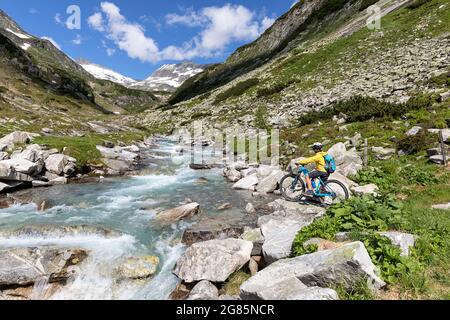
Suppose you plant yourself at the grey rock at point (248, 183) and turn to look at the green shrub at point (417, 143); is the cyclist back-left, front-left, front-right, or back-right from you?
front-right

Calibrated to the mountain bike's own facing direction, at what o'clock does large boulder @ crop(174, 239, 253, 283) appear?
The large boulder is roughly at 10 o'clock from the mountain bike.

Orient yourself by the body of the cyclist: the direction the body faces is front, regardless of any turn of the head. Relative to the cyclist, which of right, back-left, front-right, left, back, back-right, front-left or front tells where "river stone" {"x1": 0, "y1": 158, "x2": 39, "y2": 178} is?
front

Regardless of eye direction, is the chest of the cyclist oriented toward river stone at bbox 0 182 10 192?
yes

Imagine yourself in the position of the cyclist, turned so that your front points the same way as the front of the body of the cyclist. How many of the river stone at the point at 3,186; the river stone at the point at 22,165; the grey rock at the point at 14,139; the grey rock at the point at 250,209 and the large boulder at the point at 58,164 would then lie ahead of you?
5

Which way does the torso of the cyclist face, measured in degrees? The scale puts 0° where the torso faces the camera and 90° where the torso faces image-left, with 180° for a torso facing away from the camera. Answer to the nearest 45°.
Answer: approximately 90°

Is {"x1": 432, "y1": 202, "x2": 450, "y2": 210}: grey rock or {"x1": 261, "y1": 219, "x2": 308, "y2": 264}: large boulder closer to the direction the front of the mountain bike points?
the large boulder

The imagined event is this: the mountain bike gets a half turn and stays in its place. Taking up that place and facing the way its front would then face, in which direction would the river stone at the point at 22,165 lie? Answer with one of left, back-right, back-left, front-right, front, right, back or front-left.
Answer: back

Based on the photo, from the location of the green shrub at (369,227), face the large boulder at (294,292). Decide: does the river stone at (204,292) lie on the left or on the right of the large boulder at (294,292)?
right

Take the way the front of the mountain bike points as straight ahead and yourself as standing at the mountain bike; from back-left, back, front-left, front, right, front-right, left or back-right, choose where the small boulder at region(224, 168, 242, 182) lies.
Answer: front-right

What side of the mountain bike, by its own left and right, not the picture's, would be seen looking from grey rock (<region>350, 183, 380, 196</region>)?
back

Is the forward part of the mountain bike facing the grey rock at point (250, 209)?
yes

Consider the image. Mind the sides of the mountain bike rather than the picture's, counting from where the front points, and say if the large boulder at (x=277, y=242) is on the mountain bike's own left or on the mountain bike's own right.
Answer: on the mountain bike's own left

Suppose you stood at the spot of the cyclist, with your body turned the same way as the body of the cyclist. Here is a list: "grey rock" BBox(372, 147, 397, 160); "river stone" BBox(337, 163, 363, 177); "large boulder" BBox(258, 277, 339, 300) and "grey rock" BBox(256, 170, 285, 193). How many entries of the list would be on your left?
1

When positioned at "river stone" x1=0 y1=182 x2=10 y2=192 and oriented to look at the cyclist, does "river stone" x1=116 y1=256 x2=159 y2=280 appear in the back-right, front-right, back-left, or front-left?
front-right

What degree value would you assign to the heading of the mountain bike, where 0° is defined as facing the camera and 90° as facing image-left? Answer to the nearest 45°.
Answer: approximately 90°

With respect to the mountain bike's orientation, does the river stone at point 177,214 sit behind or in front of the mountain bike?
in front

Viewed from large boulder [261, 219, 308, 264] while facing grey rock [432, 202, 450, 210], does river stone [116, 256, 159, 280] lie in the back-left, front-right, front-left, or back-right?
back-left
